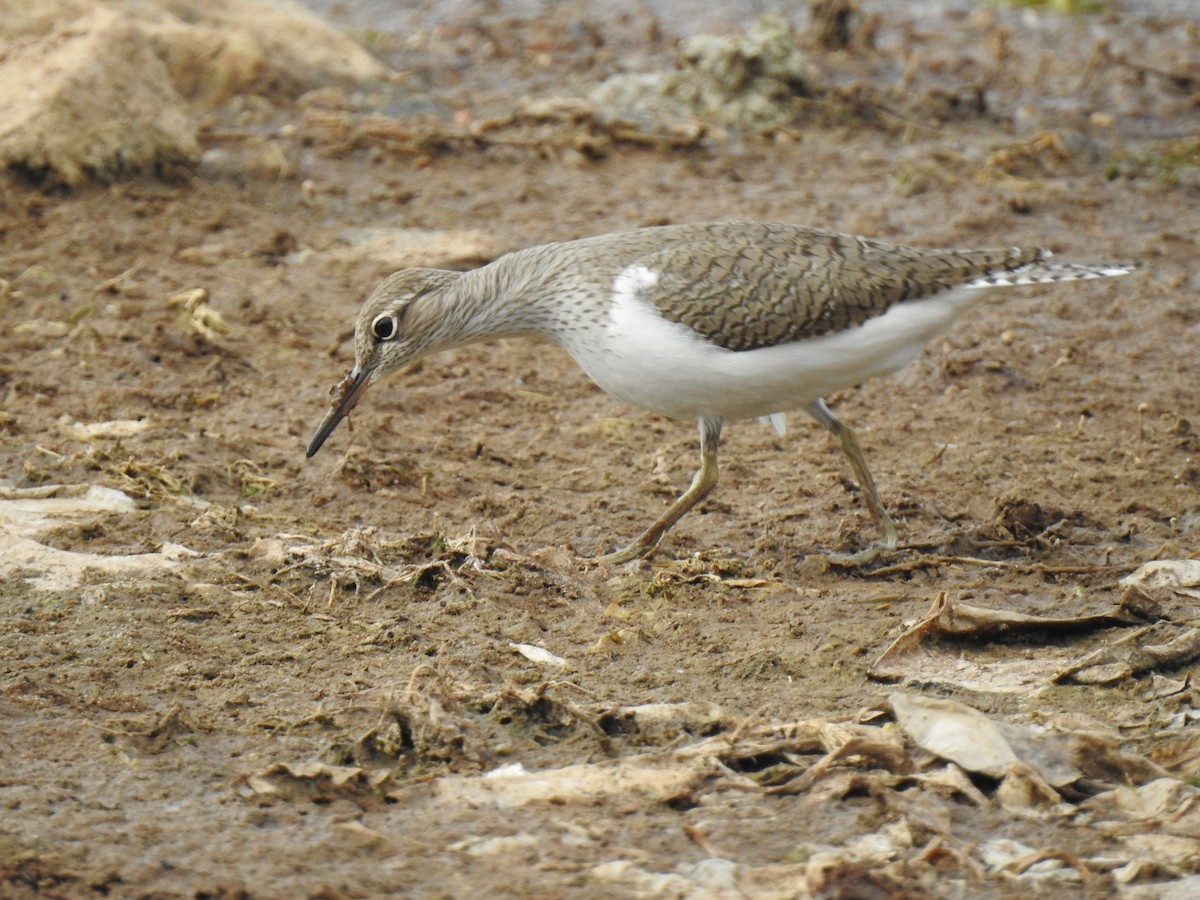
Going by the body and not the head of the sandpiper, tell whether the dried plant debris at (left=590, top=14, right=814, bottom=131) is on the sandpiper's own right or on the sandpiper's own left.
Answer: on the sandpiper's own right

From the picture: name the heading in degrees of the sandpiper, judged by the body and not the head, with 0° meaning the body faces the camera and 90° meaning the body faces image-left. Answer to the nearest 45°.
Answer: approximately 90°
